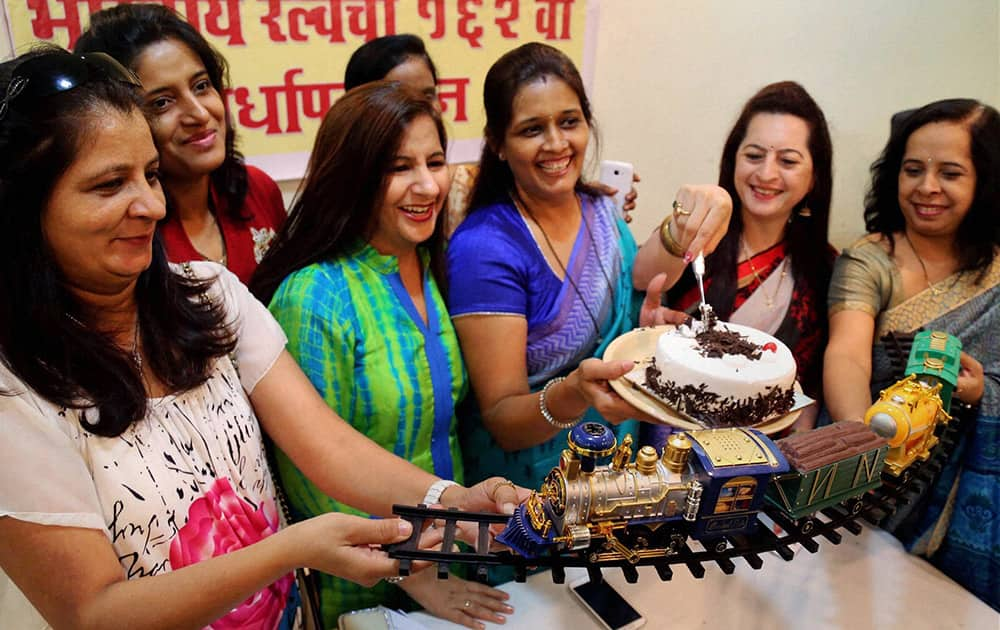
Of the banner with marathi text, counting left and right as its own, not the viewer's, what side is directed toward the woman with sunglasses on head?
front

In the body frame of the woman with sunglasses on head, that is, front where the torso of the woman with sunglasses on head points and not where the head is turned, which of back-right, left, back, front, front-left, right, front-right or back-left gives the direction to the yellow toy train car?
front-left

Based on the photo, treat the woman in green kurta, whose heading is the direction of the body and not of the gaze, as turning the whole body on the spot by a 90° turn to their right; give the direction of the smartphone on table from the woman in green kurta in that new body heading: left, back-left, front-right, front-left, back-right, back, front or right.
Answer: left

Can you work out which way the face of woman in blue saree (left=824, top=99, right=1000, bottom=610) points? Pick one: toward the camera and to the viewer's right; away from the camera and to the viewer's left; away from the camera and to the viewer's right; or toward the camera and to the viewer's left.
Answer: toward the camera and to the viewer's left

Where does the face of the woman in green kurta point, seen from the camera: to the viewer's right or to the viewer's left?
to the viewer's right

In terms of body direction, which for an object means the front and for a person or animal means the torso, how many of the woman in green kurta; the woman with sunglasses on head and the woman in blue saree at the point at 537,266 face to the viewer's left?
0

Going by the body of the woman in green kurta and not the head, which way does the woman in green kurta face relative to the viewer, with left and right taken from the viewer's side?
facing the viewer and to the right of the viewer

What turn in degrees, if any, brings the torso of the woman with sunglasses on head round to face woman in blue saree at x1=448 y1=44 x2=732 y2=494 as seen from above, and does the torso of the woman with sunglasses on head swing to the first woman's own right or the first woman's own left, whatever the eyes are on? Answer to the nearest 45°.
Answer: approximately 90° to the first woman's own left

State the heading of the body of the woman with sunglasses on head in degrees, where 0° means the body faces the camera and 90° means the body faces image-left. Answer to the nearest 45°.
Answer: approximately 315°

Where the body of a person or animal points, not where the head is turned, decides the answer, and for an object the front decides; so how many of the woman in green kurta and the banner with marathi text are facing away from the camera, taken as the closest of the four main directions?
0

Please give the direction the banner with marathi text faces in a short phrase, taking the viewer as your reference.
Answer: facing the viewer
